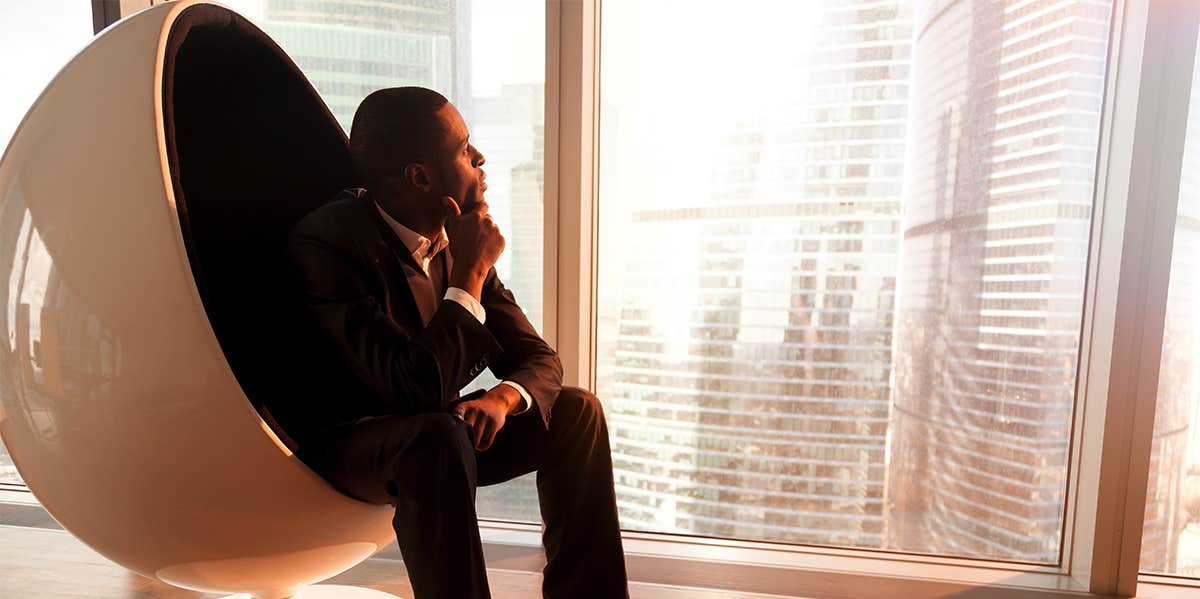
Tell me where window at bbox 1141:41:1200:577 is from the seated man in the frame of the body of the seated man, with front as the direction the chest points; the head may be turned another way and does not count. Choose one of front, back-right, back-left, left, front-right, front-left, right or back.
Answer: front-left

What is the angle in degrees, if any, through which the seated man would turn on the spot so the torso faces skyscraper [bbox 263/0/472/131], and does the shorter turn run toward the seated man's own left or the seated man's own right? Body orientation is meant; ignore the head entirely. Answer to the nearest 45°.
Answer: approximately 135° to the seated man's own left

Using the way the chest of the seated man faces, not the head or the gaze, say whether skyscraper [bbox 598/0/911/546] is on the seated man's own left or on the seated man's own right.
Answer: on the seated man's own left

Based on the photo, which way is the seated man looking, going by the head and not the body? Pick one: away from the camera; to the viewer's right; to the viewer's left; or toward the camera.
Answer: to the viewer's right

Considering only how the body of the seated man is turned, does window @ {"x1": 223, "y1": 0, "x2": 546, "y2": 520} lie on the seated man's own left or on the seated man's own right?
on the seated man's own left

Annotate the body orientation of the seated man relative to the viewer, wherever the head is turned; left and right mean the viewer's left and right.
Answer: facing the viewer and to the right of the viewer

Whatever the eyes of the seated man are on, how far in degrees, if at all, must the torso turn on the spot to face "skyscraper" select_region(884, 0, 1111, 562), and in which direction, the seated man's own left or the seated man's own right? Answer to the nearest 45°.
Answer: approximately 45° to the seated man's own left

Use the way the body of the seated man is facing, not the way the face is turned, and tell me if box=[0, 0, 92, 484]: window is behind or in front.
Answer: behind
